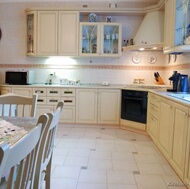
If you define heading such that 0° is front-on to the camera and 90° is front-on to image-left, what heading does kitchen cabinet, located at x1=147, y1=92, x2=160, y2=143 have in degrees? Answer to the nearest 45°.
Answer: approximately 90°

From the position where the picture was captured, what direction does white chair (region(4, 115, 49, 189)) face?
facing away from the viewer and to the left of the viewer

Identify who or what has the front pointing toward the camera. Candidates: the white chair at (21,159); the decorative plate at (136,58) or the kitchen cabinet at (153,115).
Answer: the decorative plate

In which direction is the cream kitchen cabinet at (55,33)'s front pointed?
toward the camera

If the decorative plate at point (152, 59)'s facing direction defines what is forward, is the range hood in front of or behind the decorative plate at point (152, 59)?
in front

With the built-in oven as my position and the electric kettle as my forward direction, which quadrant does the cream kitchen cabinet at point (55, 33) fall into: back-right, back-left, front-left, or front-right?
back-right

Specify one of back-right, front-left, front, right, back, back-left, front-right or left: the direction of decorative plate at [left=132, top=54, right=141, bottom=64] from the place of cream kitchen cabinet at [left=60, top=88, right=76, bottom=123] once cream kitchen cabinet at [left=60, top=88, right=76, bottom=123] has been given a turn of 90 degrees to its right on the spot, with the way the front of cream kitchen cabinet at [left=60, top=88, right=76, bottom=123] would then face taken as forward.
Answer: back

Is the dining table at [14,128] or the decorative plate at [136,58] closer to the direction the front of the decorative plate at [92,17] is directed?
the dining table

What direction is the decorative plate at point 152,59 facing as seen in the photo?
toward the camera

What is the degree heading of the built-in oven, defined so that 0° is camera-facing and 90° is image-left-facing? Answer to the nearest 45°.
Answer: approximately 45°

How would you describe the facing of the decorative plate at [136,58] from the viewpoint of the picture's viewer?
facing the viewer

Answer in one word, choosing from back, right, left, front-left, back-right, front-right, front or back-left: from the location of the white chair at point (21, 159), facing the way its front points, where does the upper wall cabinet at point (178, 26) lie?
right

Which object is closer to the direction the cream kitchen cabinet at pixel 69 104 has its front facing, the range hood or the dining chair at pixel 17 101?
the dining chair

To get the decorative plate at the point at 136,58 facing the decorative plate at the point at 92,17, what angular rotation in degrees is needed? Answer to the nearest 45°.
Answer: approximately 90° to its right

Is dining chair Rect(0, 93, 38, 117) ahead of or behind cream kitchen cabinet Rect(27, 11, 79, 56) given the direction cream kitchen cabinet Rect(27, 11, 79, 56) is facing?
ahead

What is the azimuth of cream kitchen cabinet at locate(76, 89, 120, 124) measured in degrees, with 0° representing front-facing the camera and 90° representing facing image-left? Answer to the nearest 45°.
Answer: approximately 0°

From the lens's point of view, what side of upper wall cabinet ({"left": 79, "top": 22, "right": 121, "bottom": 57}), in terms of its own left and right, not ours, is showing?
front
